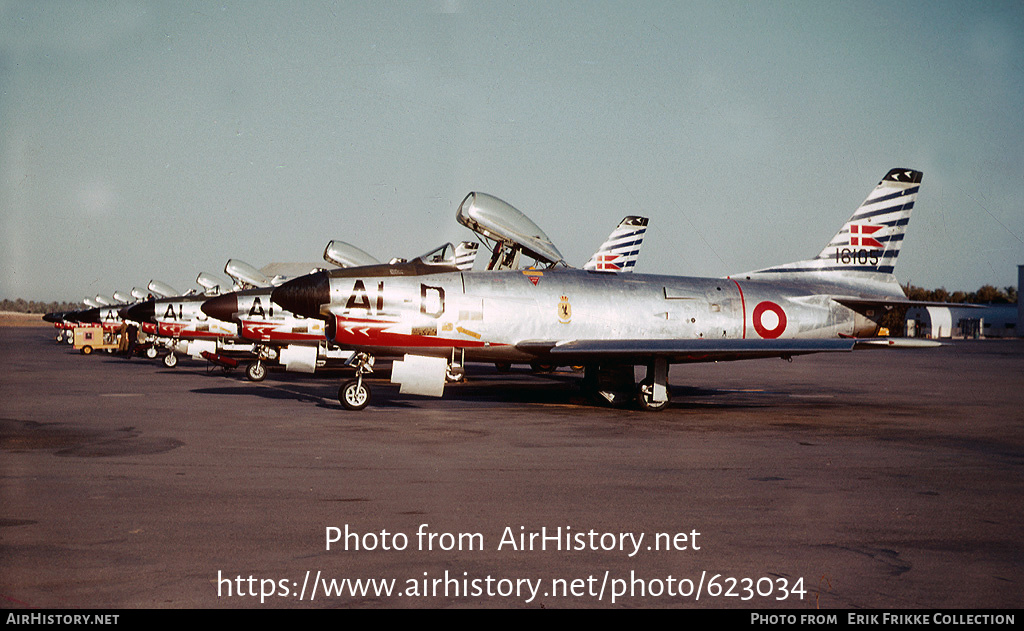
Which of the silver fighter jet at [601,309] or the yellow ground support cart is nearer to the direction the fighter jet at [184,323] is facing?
the yellow ground support cart

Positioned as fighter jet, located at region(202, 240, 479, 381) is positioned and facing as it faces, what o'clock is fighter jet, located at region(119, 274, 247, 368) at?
fighter jet, located at region(119, 274, 247, 368) is roughly at 2 o'clock from fighter jet, located at region(202, 240, 479, 381).

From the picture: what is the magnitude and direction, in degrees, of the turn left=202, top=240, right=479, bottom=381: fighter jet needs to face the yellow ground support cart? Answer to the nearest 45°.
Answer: approximately 45° to its right

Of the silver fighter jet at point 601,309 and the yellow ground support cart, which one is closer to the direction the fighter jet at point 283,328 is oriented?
the yellow ground support cart

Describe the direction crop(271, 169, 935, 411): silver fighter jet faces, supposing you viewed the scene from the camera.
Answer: facing to the left of the viewer

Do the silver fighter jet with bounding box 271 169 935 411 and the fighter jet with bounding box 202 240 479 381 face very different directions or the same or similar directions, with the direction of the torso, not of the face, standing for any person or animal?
same or similar directions

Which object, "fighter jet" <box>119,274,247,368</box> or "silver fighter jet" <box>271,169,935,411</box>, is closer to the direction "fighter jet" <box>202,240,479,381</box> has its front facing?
the fighter jet

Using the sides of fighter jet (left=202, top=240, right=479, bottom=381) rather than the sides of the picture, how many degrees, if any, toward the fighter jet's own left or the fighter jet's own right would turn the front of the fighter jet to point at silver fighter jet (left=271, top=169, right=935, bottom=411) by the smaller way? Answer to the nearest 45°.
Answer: approximately 135° to the fighter jet's own left

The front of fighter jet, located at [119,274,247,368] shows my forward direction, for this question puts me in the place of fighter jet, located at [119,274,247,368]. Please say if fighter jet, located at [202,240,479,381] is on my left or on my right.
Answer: on my left

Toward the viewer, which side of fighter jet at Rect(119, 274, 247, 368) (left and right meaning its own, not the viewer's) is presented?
left

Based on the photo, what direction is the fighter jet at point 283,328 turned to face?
to the viewer's left

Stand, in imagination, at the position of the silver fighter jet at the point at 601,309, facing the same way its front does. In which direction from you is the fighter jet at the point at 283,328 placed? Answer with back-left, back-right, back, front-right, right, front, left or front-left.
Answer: front-right

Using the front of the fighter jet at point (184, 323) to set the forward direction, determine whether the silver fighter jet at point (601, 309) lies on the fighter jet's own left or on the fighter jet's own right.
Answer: on the fighter jet's own left

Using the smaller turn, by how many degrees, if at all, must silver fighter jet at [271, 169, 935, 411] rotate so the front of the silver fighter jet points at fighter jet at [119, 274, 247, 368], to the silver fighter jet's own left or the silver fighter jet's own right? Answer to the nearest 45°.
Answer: approximately 45° to the silver fighter jet's own right

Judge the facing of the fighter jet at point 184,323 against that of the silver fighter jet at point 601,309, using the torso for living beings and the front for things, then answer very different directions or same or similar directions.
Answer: same or similar directions
